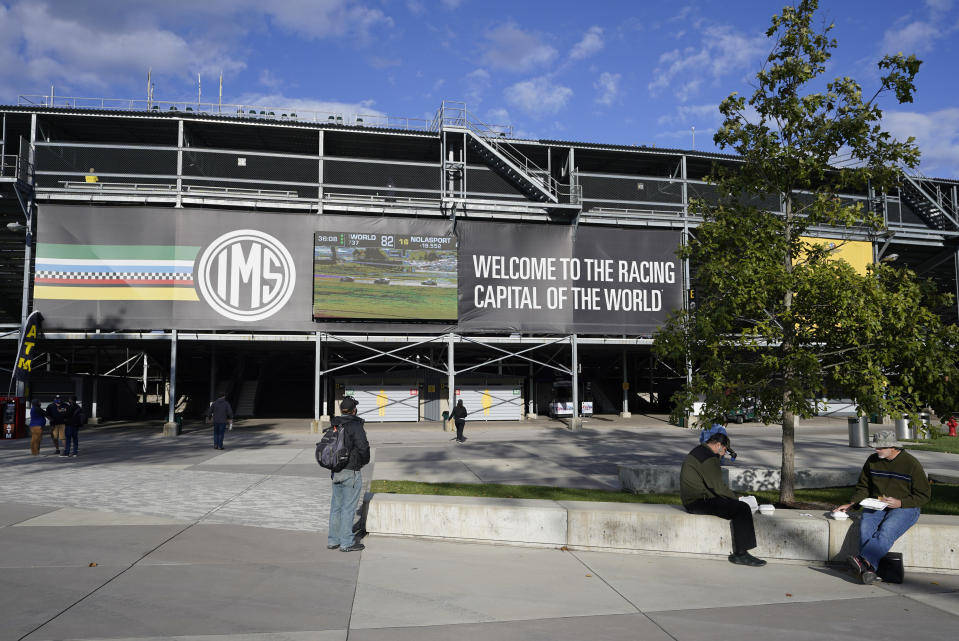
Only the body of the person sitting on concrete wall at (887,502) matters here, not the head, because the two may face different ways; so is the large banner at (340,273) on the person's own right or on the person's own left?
on the person's own right

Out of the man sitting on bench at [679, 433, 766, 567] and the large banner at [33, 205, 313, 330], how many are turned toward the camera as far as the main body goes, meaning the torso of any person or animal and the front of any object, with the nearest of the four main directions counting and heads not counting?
1

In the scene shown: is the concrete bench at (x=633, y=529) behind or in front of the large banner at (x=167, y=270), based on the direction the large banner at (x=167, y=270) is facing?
in front

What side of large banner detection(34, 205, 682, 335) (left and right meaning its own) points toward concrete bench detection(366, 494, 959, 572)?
front

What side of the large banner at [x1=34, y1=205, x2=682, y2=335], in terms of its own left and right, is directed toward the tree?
front
